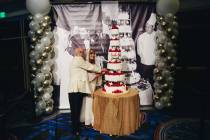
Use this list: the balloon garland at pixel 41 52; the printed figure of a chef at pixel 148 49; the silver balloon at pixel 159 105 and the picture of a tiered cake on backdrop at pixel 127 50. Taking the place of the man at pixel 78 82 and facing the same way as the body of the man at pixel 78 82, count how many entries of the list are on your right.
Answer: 0

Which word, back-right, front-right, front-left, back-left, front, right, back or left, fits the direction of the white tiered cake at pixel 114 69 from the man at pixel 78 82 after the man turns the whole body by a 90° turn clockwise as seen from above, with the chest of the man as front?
left

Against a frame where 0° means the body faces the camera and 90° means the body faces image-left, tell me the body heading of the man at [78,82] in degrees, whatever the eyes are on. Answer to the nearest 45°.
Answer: approximately 270°

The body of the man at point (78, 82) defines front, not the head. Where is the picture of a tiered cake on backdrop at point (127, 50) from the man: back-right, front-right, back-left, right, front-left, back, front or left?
front-left

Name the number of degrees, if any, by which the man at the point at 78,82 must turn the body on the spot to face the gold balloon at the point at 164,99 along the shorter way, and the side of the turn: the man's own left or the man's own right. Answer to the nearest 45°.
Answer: approximately 45° to the man's own left

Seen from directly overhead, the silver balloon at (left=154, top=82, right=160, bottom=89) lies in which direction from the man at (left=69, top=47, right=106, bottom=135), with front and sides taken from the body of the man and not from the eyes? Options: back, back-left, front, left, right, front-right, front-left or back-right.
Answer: front-left

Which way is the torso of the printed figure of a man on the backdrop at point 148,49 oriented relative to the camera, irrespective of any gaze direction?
toward the camera

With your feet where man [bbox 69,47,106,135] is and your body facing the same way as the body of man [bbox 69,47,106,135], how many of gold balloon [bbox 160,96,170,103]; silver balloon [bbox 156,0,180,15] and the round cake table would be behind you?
0
